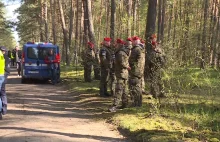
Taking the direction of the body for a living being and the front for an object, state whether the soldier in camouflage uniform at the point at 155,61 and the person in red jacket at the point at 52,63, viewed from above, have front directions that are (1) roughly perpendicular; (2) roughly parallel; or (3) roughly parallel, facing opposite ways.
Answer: roughly perpendicular

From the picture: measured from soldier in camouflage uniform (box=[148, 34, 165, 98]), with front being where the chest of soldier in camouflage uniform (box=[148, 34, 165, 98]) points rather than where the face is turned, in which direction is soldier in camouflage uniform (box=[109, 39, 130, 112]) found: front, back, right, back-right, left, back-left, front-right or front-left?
front-left

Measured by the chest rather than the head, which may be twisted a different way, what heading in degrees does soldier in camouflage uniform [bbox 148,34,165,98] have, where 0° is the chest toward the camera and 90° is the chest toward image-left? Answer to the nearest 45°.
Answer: approximately 90°

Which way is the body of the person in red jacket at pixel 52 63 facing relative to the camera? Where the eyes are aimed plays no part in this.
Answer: toward the camera
